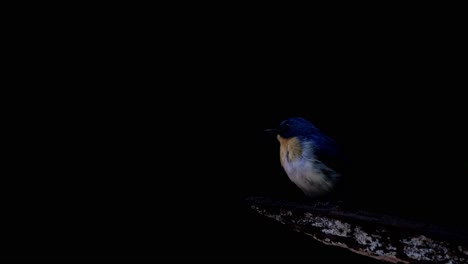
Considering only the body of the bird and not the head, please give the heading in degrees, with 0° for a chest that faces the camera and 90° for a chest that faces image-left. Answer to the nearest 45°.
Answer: approximately 90°
